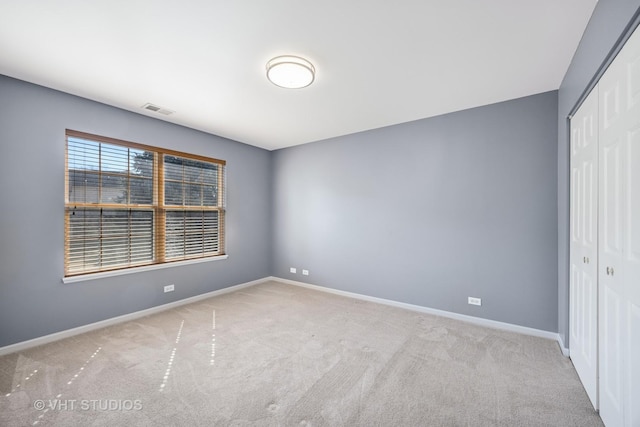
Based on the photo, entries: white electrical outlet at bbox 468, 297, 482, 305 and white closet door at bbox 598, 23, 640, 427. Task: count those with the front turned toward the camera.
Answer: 1

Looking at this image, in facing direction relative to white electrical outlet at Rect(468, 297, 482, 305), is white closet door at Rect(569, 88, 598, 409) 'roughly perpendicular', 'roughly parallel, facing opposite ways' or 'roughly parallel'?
roughly perpendicular

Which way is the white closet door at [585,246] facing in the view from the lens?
facing to the left of the viewer

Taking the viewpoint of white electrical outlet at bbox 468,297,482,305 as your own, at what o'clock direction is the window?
The window is roughly at 2 o'clock from the white electrical outlet.

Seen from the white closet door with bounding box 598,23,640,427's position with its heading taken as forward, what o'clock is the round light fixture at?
The round light fixture is roughly at 11 o'clock from the white closet door.

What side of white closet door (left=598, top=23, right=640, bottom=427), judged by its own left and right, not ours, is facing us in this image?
left

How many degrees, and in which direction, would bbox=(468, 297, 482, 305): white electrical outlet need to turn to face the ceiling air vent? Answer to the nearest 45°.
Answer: approximately 45° to its right

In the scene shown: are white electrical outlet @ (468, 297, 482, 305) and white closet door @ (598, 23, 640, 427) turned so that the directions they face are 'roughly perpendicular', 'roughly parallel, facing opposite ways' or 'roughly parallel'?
roughly perpendicular

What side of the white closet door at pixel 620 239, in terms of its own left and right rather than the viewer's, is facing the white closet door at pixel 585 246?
right
